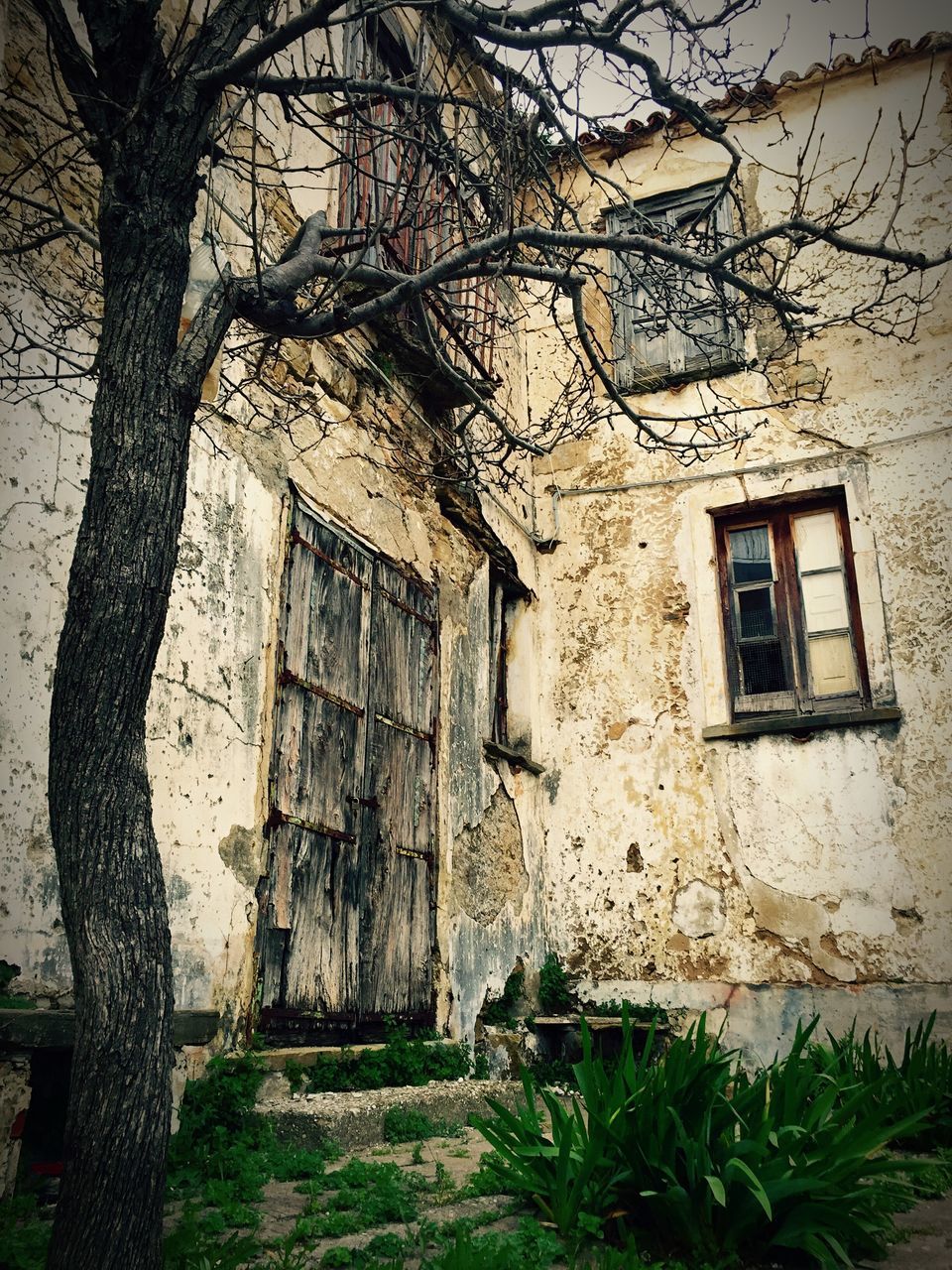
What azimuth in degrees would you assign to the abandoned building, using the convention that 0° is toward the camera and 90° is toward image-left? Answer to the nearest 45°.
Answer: approximately 315°

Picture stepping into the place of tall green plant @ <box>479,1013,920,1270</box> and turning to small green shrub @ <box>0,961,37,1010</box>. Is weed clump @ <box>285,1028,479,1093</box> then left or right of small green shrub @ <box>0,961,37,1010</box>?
right

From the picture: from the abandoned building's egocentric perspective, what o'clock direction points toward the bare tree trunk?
The bare tree trunk is roughly at 2 o'clock from the abandoned building.
